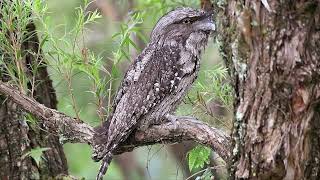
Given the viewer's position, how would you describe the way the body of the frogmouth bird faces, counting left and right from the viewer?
facing to the right of the viewer

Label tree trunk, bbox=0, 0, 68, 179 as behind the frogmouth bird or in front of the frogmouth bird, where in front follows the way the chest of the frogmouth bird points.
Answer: behind

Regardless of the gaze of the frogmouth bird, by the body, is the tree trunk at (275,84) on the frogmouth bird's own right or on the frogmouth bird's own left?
on the frogmouth bird's own right
